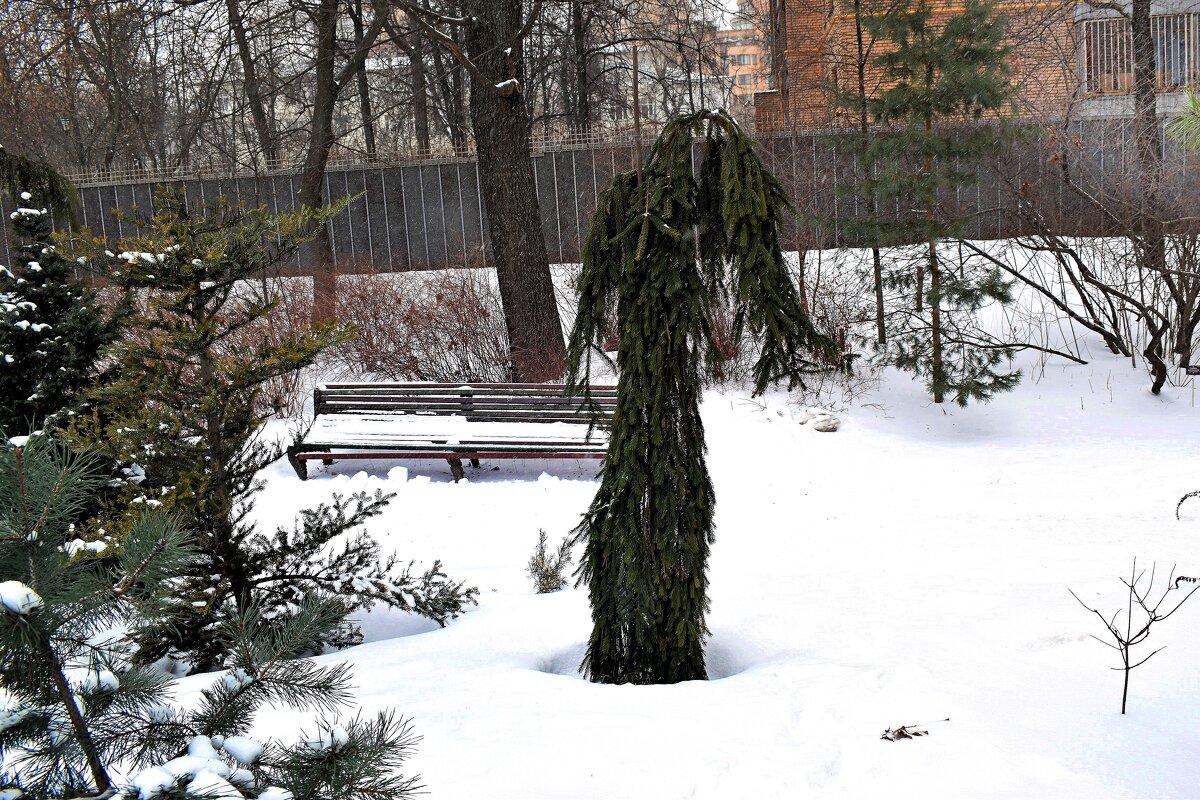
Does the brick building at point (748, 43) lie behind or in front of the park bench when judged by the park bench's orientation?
behind

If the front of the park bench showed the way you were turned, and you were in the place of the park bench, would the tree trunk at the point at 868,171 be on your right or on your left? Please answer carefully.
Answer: on your left

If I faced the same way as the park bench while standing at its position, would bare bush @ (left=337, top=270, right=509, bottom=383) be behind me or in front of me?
behind

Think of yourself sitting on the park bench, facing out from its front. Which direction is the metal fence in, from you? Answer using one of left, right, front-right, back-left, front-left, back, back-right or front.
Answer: back

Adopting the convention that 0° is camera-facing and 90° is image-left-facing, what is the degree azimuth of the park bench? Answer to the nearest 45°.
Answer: approximately 0°

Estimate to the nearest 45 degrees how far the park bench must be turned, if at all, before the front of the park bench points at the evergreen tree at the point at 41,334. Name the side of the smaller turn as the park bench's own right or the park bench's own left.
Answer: approximately 45° to the park bench's own right

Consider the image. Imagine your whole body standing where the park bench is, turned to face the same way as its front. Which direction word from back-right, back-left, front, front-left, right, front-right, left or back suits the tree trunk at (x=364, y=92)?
back
